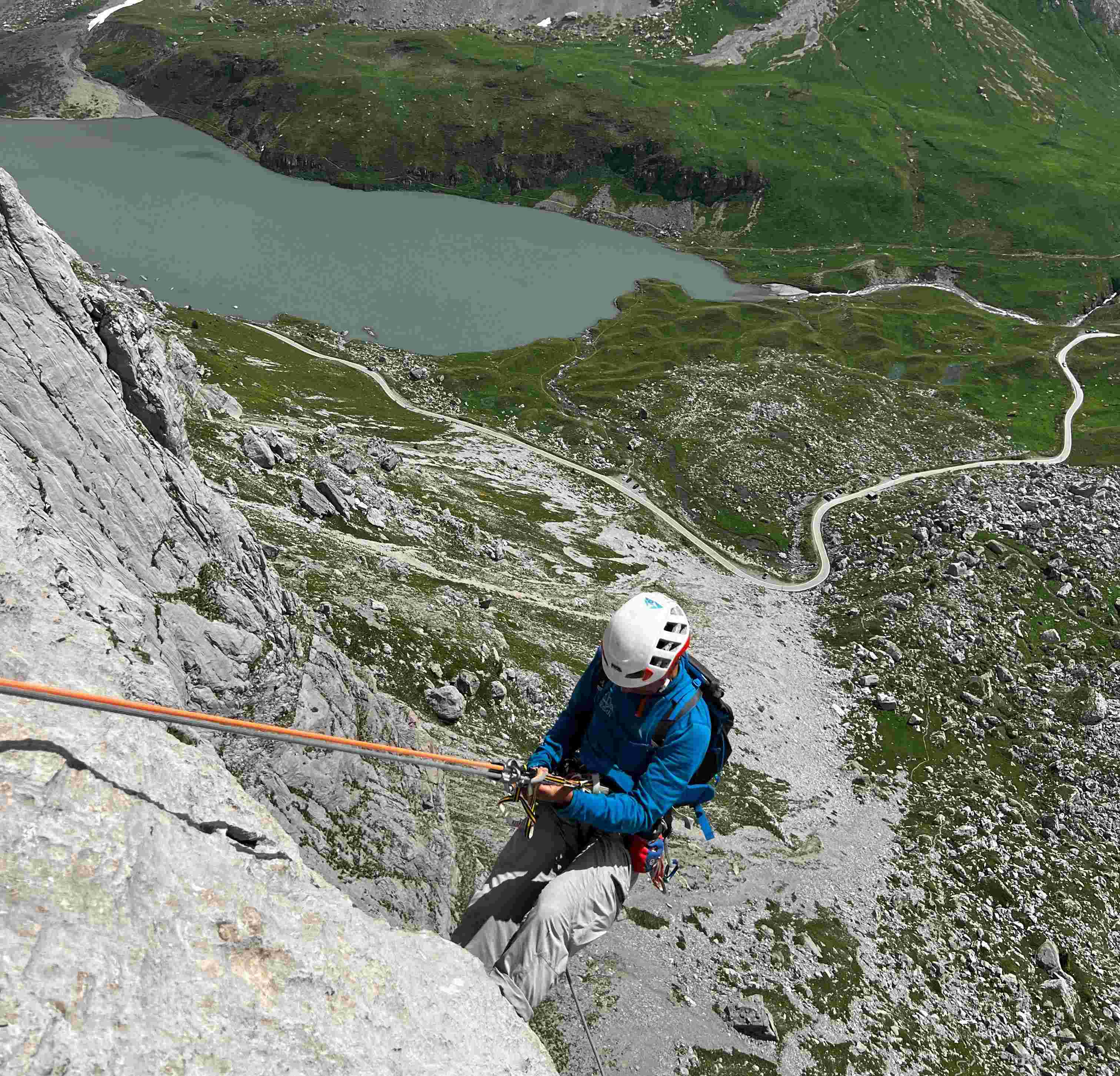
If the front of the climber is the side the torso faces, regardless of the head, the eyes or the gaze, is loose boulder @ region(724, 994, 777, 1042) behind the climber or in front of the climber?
behind

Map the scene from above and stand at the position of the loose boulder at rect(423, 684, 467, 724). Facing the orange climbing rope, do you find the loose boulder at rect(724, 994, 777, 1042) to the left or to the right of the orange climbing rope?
left

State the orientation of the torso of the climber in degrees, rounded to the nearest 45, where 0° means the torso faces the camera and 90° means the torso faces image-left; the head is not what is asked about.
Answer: approximately 45°
